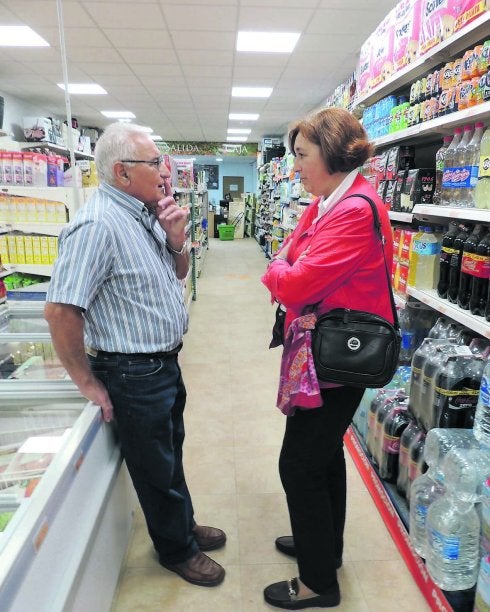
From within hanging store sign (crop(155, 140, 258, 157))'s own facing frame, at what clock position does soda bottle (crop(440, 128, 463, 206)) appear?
The soda bottle is roughly at 12 o'clock from the hanging store sign.

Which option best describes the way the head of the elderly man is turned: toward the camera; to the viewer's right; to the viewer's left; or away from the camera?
to the viewer's right

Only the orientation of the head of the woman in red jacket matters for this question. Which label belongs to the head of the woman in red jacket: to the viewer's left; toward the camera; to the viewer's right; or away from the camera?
to the viewer's left

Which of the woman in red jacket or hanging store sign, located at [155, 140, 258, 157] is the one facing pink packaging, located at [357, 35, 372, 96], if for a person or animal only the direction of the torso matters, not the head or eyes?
the hanging store sign

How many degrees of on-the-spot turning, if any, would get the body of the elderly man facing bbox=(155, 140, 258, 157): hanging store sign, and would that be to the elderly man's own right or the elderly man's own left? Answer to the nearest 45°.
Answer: approximately 90° to the elderly man's own left

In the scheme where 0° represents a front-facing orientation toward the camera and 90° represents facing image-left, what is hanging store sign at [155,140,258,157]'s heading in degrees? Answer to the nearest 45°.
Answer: approximately 0°

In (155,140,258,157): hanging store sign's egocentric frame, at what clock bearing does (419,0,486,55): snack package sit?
The snack package is roughly at 12 o'clock from the hanging store sign.

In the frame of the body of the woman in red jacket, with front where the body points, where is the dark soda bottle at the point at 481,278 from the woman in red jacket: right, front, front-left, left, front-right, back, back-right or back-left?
back-right

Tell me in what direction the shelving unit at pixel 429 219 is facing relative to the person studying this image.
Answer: facing to the left of the viewer

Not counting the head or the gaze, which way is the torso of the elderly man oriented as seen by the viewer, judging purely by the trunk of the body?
to the viewer's right

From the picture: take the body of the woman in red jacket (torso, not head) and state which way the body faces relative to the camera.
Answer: to the viewer's left

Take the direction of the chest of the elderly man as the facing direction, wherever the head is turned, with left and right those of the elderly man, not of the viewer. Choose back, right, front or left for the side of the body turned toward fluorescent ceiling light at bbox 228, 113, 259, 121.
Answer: left

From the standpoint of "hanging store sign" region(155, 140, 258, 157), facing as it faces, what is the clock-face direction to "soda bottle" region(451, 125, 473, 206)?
The soda bottle is roughly at 12 o'clock from the hanging store sign.

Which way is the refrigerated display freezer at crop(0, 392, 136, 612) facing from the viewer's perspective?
to the viewer's right
